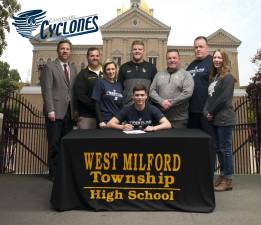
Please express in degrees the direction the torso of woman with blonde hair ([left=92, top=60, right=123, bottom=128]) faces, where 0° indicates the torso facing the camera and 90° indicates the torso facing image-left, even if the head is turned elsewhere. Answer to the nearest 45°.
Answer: approximately 315°

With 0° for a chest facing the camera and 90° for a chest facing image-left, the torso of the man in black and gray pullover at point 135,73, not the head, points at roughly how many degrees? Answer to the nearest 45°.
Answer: approximately 0°

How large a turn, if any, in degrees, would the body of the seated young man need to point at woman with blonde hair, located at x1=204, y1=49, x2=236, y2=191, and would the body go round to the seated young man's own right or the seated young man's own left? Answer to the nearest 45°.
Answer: approximately 90° to the seated young man's own left

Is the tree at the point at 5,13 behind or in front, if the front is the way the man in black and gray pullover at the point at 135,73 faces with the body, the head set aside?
behind

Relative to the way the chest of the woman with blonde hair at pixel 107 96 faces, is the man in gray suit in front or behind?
behind

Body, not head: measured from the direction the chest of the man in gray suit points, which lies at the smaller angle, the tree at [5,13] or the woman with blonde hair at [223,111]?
the woman with blonde hair

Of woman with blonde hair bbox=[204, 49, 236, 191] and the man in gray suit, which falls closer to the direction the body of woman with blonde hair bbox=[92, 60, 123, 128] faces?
the woman with blonde hair

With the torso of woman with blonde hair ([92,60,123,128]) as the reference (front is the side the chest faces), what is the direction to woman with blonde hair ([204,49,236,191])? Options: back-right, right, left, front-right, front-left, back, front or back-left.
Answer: front-left

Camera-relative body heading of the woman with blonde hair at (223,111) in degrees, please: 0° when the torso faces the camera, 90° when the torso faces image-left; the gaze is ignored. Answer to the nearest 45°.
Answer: approximately 45°

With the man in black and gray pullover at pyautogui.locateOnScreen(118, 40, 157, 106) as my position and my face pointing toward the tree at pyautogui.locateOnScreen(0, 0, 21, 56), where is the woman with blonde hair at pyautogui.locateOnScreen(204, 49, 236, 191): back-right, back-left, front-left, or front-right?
back-right

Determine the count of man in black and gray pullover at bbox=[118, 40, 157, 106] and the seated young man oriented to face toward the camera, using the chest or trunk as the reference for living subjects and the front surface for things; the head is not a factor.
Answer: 2

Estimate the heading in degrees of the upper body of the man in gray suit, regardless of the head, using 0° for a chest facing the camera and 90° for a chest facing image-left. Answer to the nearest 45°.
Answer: approximately 315°
